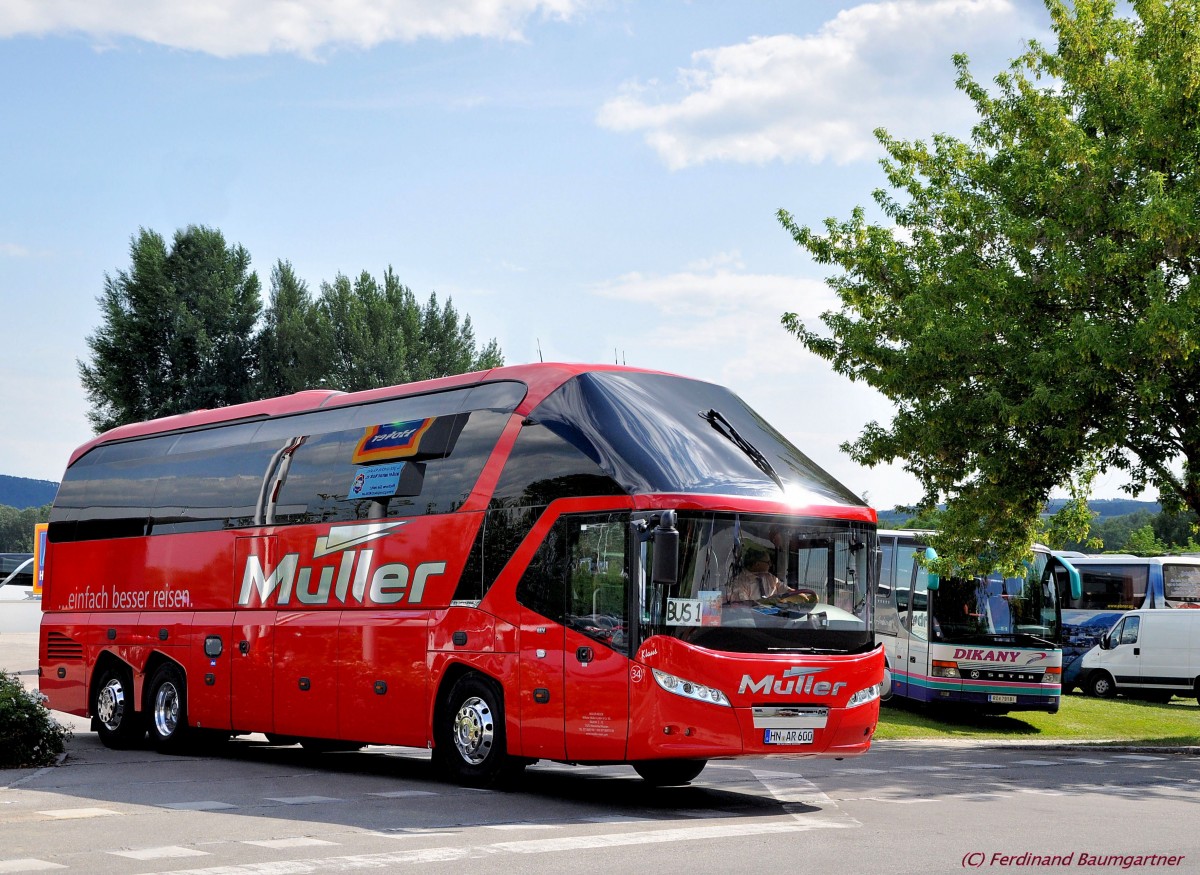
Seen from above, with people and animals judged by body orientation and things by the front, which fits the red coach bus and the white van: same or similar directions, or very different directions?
very different directions

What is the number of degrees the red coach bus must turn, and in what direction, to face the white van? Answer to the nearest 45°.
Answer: approximately 90° to its left

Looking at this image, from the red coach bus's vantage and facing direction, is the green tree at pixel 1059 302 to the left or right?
on its left

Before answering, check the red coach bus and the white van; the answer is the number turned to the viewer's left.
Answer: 1

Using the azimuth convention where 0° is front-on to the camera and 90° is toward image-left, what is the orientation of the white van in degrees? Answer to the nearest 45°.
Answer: approximately 90°

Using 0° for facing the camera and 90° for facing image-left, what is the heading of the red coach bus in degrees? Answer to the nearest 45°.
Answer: approximately 315°

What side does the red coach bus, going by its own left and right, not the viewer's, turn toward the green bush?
back
